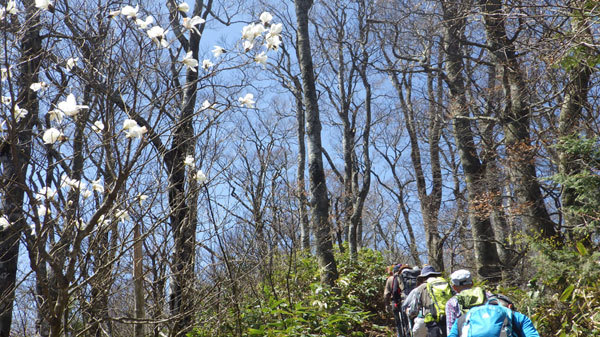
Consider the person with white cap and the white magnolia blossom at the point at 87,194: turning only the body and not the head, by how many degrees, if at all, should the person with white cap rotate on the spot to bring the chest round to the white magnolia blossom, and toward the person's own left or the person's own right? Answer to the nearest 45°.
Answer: approximately 90° to the person's own left

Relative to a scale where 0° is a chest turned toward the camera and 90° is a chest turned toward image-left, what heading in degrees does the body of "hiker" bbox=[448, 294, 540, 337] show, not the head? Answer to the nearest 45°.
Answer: approximately 180°

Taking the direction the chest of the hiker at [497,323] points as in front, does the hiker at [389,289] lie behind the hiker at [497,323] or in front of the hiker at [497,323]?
in front

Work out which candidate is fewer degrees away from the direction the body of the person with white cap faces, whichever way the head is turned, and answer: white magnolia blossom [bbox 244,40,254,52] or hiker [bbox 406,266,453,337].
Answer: the hiker

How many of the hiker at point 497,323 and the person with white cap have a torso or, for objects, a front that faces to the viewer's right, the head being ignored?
0

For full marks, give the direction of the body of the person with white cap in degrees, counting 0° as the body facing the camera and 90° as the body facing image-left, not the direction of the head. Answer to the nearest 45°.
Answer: approximately 135°

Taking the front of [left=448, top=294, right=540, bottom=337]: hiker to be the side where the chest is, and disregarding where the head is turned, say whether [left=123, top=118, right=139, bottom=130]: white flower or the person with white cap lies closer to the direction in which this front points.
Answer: the person with white cap

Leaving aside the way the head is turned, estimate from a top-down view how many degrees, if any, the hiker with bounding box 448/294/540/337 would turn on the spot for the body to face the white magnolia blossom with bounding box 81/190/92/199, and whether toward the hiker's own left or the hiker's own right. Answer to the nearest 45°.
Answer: approximately 135° to the hiker's own left

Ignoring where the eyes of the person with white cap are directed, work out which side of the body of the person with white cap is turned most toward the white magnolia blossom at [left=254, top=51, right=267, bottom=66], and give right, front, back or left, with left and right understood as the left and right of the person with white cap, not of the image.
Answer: left

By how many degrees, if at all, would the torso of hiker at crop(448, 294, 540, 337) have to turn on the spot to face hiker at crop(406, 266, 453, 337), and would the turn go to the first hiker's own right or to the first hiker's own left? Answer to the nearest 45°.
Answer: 0° — they already face them
